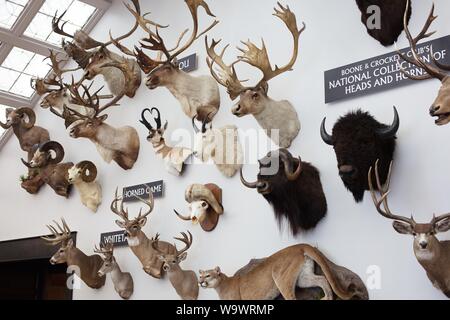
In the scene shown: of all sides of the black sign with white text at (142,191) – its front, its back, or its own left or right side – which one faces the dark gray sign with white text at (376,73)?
left

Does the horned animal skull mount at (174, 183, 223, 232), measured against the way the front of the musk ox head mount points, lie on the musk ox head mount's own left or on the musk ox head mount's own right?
on the musk ox head mount's own right

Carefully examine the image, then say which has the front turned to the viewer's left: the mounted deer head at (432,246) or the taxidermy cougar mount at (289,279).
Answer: the taxidermy cougar mount

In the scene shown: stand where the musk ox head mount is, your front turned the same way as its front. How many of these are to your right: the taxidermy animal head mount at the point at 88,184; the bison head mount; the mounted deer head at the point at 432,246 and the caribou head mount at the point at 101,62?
2

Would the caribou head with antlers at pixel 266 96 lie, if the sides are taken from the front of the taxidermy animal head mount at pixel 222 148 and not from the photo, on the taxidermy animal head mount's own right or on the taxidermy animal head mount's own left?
on the taxidermy animal head mount's own left

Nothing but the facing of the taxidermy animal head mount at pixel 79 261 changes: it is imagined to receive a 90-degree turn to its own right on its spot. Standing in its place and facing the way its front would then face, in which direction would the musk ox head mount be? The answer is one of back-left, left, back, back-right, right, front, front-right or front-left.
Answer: back-right

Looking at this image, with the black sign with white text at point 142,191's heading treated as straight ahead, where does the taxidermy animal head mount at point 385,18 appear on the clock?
The taxidermy animal head mount is roughly at 9 o'clock from the black sign with white text.

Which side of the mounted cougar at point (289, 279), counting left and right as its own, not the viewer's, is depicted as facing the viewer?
left
